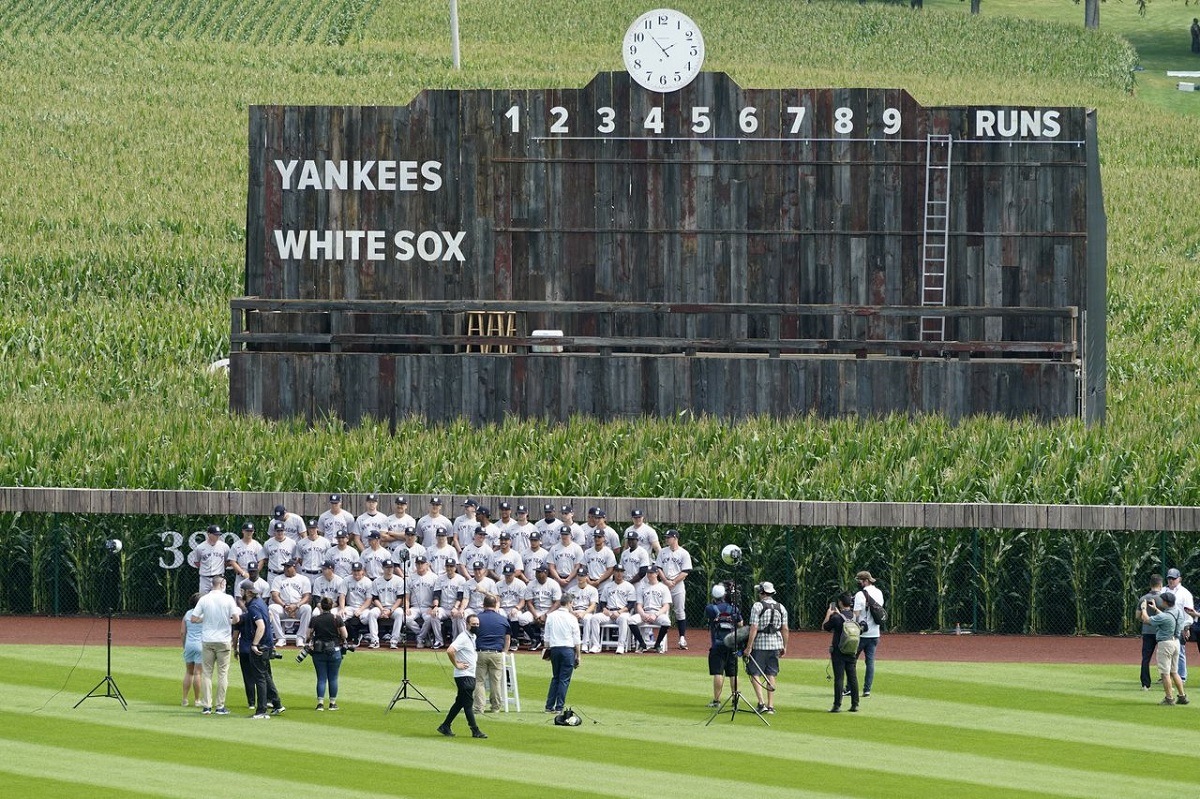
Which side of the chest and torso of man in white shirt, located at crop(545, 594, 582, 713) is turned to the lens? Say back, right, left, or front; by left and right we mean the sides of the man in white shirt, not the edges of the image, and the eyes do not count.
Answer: back

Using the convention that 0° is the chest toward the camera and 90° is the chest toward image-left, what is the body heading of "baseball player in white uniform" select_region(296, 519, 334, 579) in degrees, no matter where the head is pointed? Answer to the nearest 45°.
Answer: approximately 0°

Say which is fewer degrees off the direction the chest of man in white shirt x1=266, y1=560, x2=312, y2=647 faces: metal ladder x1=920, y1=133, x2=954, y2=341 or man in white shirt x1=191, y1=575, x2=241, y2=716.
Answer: the man in white shirt

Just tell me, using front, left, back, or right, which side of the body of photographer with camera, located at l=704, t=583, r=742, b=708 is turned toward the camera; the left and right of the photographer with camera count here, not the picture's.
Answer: back

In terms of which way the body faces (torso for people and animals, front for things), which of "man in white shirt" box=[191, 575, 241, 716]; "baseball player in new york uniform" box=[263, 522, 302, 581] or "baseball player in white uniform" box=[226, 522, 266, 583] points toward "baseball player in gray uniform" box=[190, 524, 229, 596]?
the man in white shirt

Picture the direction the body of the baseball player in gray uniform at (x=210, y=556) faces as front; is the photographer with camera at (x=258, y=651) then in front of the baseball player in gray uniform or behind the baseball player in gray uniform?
in front

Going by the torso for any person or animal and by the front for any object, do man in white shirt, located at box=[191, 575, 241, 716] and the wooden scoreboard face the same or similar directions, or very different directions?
very different directions

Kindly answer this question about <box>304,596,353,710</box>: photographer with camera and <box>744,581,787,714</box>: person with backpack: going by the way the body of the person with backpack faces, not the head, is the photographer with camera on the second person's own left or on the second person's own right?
on the second person's own left

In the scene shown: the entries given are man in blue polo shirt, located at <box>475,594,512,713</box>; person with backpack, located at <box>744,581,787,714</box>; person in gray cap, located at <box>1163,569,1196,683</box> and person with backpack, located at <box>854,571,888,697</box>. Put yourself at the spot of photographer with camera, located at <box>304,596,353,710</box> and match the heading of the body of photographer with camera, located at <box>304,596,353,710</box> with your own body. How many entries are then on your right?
4

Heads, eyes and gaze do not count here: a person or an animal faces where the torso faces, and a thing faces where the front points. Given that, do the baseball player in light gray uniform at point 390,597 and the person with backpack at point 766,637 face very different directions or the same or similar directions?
very different directions

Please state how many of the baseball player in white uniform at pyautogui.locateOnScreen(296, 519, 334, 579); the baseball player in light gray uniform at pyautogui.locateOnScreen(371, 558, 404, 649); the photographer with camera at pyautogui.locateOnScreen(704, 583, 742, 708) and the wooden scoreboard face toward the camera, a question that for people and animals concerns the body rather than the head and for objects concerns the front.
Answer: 3

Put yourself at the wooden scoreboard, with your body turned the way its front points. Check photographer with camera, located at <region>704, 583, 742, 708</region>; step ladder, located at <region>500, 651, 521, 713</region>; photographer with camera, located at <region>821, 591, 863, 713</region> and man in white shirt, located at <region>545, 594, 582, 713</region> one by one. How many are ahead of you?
4

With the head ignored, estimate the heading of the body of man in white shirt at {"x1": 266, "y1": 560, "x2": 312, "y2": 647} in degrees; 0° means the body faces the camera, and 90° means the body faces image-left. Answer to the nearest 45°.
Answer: approximately 0°

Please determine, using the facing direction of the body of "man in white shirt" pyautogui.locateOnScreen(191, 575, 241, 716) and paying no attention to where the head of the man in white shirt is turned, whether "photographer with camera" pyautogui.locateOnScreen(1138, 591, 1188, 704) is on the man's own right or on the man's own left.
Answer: on the man's own right

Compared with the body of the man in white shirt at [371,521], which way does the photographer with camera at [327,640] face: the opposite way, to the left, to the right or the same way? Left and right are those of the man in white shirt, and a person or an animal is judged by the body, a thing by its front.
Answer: the opposite way

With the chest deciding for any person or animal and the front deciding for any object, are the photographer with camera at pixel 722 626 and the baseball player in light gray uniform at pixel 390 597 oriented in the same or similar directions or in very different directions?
very different directions
